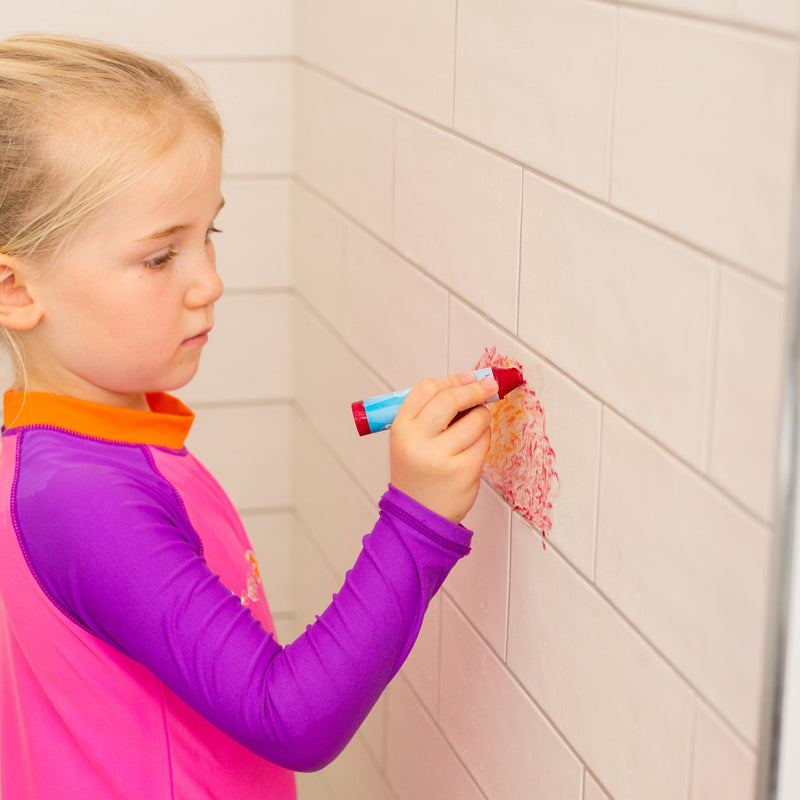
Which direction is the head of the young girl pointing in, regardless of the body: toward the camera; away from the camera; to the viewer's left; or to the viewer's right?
to the viewer's right

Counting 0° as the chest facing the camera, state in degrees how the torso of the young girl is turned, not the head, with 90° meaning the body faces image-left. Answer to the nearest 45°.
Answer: approximately 270°
